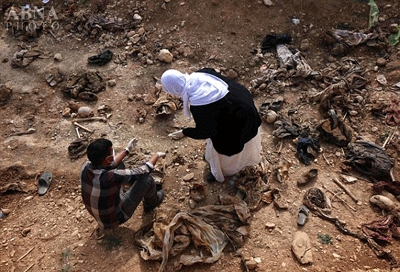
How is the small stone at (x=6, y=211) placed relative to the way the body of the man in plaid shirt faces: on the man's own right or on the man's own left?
on the man's own left

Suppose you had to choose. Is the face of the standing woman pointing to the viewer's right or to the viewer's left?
to the viewer's left

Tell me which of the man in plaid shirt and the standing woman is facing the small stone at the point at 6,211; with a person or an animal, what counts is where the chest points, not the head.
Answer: the standing woman

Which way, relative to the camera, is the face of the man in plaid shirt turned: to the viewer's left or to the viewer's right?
to the viewer's right

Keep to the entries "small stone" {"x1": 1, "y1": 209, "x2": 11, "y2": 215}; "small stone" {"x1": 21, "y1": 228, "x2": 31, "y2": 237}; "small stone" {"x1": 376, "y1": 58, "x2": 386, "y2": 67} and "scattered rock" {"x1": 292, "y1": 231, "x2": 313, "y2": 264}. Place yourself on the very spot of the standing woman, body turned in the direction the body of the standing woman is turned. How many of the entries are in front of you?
2

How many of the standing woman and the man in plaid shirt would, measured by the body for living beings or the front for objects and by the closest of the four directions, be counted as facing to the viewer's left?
1

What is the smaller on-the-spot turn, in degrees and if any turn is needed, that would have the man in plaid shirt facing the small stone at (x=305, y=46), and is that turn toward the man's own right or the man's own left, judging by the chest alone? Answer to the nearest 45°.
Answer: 0° — they already face it

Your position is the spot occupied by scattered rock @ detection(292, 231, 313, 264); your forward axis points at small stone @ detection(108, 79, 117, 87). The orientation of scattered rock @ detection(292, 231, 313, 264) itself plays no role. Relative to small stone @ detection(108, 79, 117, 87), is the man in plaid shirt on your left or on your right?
left

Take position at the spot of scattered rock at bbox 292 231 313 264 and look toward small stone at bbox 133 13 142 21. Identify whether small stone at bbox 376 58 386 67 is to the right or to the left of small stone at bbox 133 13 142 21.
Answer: right

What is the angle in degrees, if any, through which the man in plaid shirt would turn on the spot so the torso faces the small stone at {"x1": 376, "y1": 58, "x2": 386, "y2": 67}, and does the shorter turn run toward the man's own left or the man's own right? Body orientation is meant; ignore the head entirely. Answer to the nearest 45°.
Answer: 0° — they already face it

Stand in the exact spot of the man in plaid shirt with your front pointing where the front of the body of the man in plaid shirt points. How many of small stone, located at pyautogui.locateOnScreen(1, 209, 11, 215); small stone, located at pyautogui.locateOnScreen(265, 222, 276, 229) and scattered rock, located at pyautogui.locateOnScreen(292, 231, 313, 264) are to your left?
1

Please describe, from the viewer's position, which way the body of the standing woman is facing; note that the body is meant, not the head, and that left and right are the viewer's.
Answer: facing to the left of the viewer

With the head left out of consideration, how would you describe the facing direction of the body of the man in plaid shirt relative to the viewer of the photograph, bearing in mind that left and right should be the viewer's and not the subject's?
facing away from the viewer and to the right of the viewer
